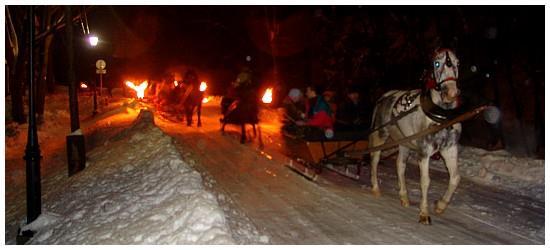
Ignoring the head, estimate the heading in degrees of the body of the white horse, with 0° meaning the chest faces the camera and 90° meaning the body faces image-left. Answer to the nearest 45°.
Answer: approximately 315°

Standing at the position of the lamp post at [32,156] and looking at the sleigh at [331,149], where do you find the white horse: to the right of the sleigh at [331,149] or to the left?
right

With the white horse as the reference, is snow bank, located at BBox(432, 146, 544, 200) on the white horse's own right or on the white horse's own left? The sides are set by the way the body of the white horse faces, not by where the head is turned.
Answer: on the white horse's own left

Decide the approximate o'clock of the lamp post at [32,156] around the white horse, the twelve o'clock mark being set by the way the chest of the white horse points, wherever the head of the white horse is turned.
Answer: The lamp post is roughly at 4 o'clock from the white horse.

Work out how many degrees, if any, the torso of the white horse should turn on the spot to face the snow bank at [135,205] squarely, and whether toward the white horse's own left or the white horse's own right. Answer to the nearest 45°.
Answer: approximately 135° to the white horse's own right
